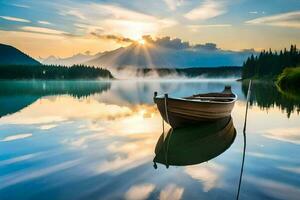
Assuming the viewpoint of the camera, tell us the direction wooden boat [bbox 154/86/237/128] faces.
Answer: facing the viewer and to the left of the viewer
